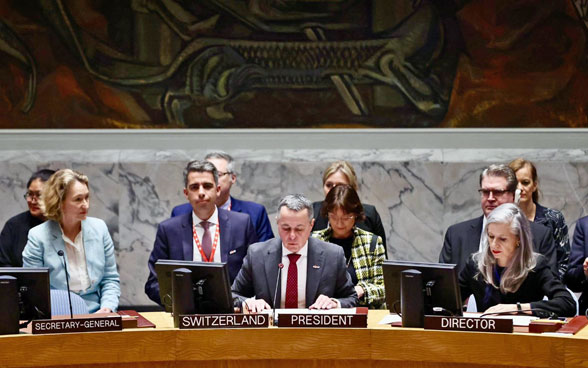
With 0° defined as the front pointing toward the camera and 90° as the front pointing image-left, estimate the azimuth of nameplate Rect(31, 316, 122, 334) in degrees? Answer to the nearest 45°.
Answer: approximately 0°

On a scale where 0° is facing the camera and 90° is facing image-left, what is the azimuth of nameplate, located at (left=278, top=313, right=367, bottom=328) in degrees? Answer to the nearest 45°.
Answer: approximately 0°

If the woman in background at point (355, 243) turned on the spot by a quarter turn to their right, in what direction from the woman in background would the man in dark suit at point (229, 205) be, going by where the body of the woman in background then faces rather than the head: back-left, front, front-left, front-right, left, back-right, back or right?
front-right

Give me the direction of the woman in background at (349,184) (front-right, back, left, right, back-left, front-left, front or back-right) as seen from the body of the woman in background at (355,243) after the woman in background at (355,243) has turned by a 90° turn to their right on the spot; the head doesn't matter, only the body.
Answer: right

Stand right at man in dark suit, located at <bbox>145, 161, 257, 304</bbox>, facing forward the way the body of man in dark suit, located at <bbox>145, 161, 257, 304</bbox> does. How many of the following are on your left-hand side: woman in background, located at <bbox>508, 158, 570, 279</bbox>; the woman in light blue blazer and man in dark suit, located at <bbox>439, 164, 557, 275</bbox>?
2

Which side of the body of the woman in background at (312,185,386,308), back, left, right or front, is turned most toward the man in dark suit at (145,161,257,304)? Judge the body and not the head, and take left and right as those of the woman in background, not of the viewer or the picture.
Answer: right
